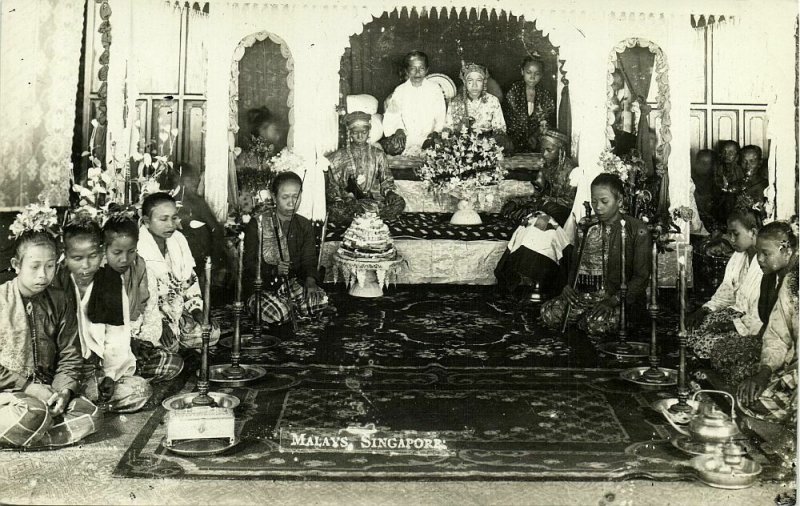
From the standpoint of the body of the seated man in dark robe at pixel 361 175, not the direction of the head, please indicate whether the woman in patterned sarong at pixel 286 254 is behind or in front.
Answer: in front

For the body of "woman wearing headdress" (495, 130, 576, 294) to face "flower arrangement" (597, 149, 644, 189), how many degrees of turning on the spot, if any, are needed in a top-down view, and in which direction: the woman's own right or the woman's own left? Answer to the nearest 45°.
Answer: approximately 135° to the woman's own left

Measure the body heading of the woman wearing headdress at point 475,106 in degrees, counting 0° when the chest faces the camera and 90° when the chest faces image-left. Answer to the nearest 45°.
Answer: approximately 0°

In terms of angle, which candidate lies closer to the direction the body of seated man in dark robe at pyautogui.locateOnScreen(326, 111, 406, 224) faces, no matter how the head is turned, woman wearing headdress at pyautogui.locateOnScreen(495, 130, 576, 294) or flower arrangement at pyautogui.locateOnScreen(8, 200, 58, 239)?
the flower arrangement

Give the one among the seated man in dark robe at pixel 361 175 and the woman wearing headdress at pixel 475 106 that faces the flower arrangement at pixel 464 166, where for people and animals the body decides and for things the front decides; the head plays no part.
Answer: the woman wearing headdress

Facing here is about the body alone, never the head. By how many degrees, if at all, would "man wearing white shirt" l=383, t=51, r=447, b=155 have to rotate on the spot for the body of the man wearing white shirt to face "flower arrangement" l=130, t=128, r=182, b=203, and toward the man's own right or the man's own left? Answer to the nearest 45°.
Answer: approximately 45° to the man's own right

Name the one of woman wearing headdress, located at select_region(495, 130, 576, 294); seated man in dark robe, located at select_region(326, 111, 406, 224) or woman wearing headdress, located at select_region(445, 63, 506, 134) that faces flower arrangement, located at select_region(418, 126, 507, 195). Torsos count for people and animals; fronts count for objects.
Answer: woman wearing headdress, located at select_region(445, 63, 506, 134)

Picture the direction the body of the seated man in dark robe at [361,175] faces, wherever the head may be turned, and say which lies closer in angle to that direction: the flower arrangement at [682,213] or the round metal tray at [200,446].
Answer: the round metal tray

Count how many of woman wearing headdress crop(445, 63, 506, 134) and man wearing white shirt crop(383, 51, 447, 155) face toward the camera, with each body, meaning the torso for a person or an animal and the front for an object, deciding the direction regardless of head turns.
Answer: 2

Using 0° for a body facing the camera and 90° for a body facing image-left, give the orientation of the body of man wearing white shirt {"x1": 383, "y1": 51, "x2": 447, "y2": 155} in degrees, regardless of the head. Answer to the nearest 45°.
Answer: approximately 0°

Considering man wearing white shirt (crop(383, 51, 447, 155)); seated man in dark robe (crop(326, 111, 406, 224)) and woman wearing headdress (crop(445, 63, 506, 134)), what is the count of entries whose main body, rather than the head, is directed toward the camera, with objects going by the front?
3

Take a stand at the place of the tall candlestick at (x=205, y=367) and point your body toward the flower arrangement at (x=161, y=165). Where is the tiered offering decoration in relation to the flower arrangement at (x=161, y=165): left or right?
right
